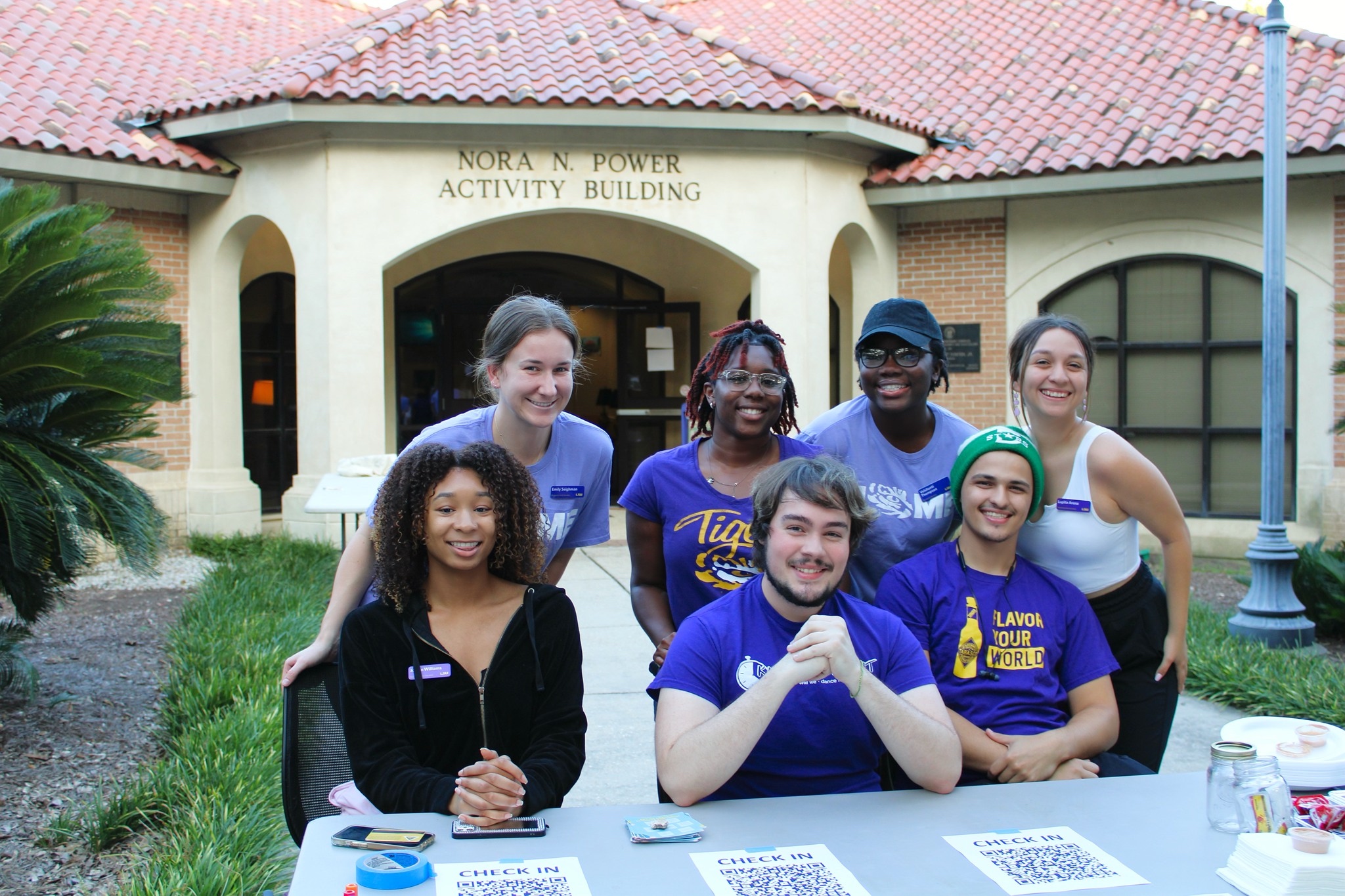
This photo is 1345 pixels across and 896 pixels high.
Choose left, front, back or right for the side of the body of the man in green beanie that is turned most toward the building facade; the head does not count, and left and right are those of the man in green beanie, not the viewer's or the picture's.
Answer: back

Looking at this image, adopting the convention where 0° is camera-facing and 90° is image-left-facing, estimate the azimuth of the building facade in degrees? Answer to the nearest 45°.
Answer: approximately 0°

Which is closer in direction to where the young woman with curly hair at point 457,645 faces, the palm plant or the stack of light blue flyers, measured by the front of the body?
the stack of light blue flyers

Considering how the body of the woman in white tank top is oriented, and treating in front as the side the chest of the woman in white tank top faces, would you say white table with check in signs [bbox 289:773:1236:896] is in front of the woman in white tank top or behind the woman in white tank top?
in front

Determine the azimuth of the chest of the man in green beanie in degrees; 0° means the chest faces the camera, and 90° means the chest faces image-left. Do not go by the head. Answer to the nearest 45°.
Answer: approximately 0°

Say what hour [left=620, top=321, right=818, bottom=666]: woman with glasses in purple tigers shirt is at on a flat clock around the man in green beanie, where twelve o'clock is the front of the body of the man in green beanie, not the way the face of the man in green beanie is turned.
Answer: The woman with glasses in purple tigers shirt is roughly at 3 o'clock from the man in green beanie.

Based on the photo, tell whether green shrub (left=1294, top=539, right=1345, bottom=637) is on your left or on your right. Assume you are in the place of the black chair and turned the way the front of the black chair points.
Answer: on your left

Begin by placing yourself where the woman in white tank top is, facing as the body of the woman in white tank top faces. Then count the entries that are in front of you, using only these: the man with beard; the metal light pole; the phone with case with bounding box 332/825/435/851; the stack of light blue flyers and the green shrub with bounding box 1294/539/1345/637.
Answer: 3

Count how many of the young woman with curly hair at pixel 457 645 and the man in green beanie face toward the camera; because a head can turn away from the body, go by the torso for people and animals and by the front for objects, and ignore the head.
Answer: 2

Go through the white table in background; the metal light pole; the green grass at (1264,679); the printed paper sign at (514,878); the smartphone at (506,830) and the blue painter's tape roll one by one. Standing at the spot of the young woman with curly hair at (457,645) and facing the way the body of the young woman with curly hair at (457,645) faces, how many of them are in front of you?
3

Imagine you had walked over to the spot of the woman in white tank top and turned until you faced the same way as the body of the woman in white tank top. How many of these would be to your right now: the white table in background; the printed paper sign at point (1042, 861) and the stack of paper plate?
1
